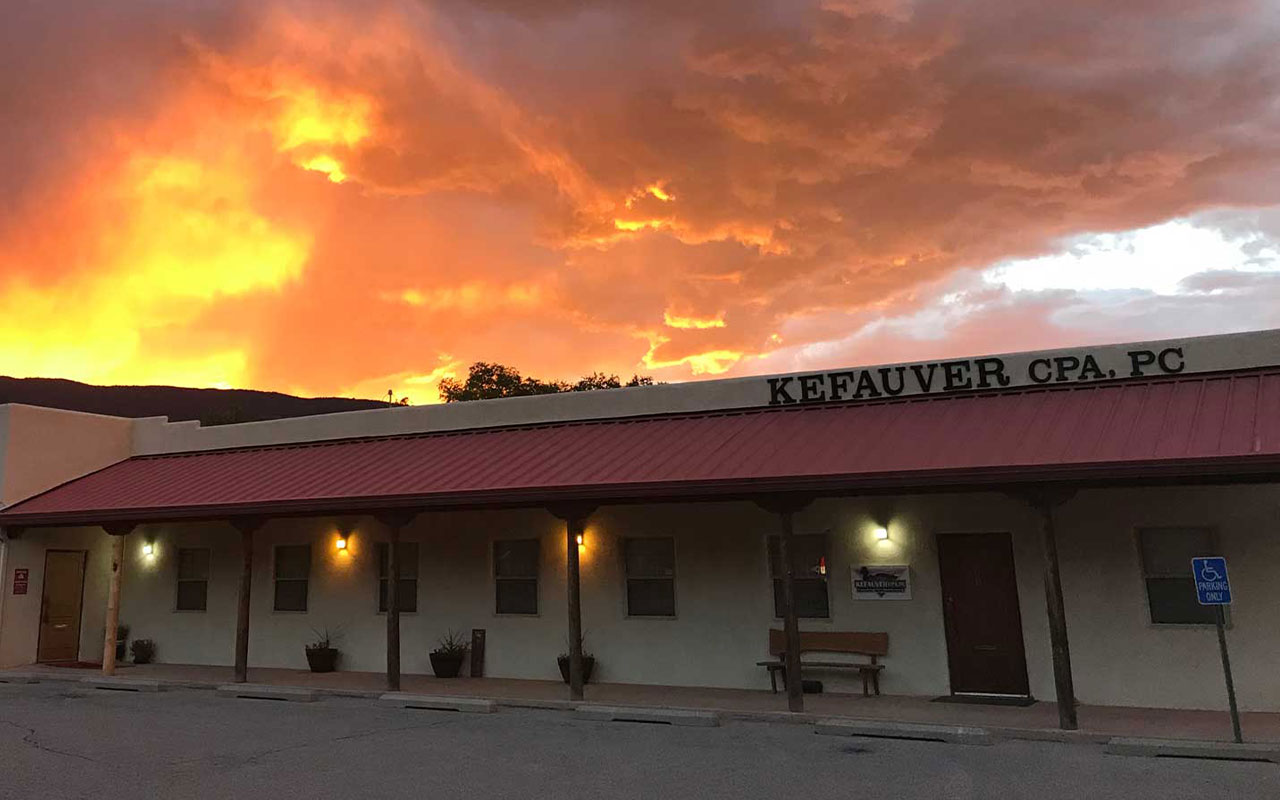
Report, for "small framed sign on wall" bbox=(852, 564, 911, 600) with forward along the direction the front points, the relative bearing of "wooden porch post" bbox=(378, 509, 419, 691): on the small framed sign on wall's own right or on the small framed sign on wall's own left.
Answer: on the small framed sign on wall's own right

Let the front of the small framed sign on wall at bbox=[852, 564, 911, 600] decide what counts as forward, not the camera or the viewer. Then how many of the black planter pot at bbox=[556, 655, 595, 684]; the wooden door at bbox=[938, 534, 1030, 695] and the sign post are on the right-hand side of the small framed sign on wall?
1

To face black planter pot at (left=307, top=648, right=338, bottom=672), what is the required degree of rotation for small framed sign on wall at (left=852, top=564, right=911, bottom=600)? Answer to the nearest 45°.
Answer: approximately 90° to its right

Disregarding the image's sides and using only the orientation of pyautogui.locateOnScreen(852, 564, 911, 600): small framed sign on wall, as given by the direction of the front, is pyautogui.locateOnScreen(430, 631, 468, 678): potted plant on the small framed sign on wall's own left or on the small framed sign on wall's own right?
on the small framed sign on wall's own right

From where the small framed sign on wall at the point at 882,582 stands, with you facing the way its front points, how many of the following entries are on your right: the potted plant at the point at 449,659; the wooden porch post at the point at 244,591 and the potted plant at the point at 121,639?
3

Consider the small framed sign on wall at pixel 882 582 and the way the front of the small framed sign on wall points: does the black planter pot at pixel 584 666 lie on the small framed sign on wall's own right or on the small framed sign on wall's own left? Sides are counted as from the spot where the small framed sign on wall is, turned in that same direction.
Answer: on the small framed sign on wall's own right

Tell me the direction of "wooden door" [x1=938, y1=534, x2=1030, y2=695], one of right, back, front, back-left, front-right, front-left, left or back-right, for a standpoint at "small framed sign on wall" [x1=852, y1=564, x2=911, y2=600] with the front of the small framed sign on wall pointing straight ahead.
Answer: left

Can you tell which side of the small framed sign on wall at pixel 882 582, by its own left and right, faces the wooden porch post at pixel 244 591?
right

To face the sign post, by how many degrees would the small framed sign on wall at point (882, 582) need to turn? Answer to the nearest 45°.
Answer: approximately 45° to its left

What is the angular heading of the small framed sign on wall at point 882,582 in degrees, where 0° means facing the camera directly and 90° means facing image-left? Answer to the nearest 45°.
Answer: approximately 0°

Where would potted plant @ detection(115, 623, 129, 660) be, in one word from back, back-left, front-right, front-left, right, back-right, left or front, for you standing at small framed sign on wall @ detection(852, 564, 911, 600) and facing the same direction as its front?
right

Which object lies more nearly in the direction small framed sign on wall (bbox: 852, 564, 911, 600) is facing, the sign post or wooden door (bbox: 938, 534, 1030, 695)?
the sign post

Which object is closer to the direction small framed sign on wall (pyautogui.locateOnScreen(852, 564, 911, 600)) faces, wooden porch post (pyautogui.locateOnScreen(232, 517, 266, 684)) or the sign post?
the sign post

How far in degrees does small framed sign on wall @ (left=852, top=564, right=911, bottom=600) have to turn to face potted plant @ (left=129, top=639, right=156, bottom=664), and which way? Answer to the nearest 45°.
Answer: approximately 90° to its right
